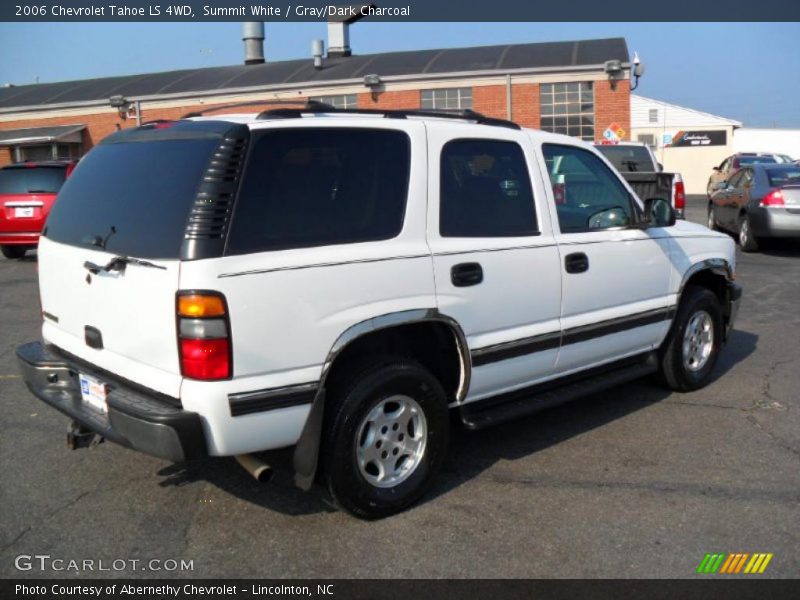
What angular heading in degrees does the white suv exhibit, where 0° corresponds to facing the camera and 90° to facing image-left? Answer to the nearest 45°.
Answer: approximately 225°

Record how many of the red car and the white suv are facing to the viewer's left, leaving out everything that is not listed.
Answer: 0

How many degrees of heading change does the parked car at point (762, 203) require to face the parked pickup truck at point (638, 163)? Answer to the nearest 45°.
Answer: approximately 45° to its left

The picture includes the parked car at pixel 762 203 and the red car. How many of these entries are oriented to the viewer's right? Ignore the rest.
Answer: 0

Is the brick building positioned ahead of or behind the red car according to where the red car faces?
ahead

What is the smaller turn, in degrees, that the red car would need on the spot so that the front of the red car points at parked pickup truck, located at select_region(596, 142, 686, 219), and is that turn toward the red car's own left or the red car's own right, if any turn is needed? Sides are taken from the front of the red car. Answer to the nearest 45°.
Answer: approximately 90° to the red car's own right

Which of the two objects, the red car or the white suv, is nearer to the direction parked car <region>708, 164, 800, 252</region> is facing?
the red car

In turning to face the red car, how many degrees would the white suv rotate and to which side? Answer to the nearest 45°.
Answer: approximately 90° to its left

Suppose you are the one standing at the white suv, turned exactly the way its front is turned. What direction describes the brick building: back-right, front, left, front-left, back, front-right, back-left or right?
front-left

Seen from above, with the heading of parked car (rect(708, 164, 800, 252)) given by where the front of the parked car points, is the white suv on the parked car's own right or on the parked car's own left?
on the parked car's own left

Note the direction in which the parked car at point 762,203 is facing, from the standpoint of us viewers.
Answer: facing away from the viewer and to the left of the viewer

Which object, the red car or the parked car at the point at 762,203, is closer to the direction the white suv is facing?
the parked car

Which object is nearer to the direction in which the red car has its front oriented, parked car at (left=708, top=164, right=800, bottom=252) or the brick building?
the brick building

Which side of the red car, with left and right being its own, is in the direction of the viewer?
back
